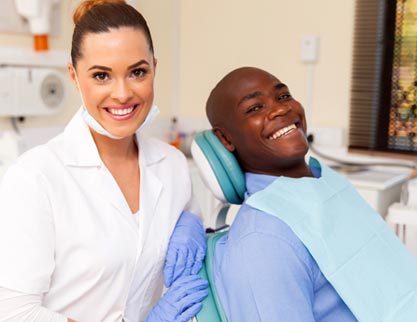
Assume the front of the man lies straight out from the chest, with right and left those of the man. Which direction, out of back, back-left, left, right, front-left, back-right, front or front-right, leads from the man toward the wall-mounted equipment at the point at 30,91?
back

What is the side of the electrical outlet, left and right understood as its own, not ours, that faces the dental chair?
front

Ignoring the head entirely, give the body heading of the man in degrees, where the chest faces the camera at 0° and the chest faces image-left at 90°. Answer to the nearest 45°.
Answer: approximately 315°

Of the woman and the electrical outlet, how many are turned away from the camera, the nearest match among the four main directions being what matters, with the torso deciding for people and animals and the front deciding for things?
0

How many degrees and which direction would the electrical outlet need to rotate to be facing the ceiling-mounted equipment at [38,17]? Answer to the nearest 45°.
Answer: approximately 45° to its right

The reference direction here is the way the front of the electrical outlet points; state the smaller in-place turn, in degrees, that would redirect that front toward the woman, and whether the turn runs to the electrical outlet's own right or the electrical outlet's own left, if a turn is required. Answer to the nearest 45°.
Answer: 0° — it already faces them

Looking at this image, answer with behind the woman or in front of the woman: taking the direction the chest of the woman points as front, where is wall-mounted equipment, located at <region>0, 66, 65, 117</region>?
behind

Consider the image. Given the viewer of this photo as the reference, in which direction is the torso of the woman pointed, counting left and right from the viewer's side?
facing the viewer and to the right of the viewer

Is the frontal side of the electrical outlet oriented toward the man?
yes

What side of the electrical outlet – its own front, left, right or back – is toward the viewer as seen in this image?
front
